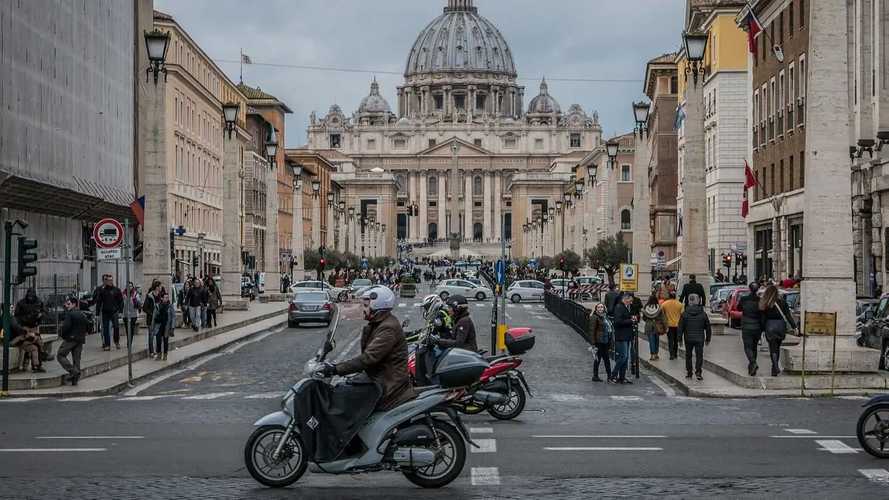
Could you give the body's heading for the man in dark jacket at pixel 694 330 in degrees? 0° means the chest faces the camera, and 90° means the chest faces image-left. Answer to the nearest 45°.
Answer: approximately 180°

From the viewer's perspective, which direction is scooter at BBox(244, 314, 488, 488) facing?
to the viewer's left

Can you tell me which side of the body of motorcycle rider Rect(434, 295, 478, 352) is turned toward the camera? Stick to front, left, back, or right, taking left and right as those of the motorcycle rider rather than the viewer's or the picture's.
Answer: left

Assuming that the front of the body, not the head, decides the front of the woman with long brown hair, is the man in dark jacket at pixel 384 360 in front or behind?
behind

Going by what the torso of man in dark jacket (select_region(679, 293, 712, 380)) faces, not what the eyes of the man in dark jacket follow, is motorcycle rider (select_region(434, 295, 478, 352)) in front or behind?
behind

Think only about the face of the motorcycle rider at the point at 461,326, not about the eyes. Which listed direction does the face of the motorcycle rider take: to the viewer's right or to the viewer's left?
to the viewer's left

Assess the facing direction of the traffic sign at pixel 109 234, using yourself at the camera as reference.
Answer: facing the viewer

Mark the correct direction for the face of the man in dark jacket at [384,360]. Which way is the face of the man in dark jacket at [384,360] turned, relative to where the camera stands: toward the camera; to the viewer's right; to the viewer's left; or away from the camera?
to the viewer's left

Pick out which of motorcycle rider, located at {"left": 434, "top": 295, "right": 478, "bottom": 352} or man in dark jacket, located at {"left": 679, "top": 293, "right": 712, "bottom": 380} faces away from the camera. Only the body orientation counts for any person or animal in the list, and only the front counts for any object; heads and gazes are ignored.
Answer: the man in dark jacket

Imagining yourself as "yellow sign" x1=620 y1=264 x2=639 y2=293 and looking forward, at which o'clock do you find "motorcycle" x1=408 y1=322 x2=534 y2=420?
The motorcycle is roughly at 12 o'clock from the yellow sign.

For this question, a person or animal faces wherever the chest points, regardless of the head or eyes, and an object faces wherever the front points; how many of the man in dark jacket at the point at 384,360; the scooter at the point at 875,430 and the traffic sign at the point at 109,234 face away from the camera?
0

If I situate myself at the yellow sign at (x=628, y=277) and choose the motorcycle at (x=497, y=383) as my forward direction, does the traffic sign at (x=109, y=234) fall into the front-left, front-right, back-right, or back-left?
front-right

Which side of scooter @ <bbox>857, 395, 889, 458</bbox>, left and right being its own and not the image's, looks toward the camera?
left

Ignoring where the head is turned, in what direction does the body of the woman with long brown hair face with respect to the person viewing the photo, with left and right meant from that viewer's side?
facing away from the viewer

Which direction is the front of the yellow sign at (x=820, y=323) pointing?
toward the camera

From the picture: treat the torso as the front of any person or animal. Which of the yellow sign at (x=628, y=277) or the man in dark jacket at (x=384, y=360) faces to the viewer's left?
the man in dark jacket

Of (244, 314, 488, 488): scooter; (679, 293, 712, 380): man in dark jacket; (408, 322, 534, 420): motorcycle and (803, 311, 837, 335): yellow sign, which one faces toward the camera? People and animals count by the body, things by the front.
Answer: the yellow sign
